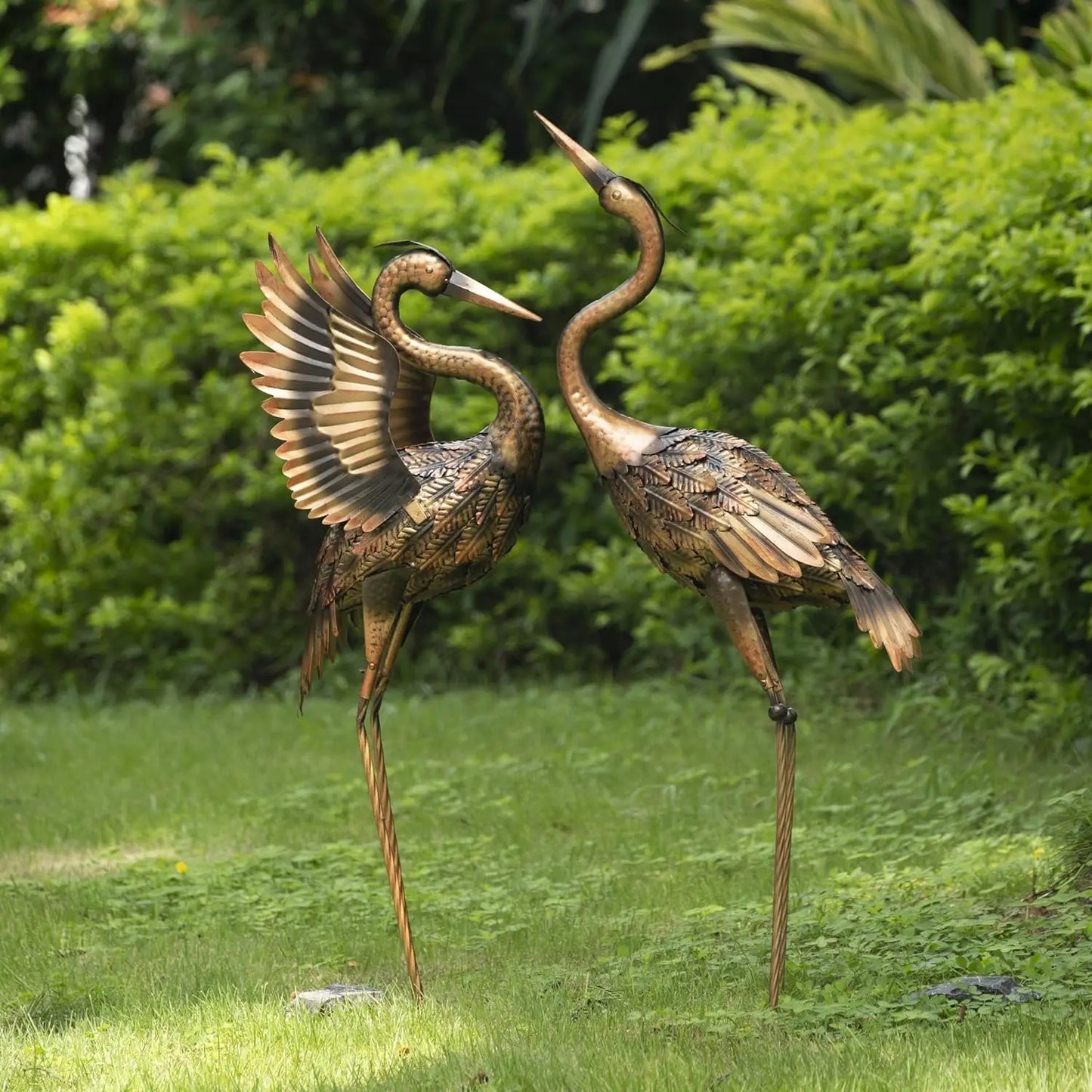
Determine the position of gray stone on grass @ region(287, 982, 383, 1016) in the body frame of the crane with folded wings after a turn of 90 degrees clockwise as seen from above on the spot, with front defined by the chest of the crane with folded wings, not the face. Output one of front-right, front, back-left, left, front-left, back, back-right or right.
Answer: left

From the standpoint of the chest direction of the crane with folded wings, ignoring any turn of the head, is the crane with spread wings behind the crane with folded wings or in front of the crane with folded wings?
in front

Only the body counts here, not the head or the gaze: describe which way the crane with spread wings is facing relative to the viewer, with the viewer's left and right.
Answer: facing to the right of the viewer

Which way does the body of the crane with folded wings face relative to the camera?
to the viewer's left

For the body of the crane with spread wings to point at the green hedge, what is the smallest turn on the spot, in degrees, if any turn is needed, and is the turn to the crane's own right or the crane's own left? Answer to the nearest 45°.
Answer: approximately 90° to the crane's own left

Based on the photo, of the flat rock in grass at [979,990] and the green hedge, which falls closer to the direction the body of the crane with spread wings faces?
the flat rock in grass

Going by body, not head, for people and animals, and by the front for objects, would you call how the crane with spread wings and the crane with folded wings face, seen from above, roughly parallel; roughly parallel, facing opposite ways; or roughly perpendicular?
roughly parallel, facing opposite ways

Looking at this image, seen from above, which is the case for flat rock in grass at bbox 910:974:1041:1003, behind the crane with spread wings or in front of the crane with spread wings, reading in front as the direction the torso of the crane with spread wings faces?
in front

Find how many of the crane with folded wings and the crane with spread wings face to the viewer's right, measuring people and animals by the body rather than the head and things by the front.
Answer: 1

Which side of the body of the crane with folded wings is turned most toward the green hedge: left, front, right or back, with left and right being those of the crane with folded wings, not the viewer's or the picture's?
right
